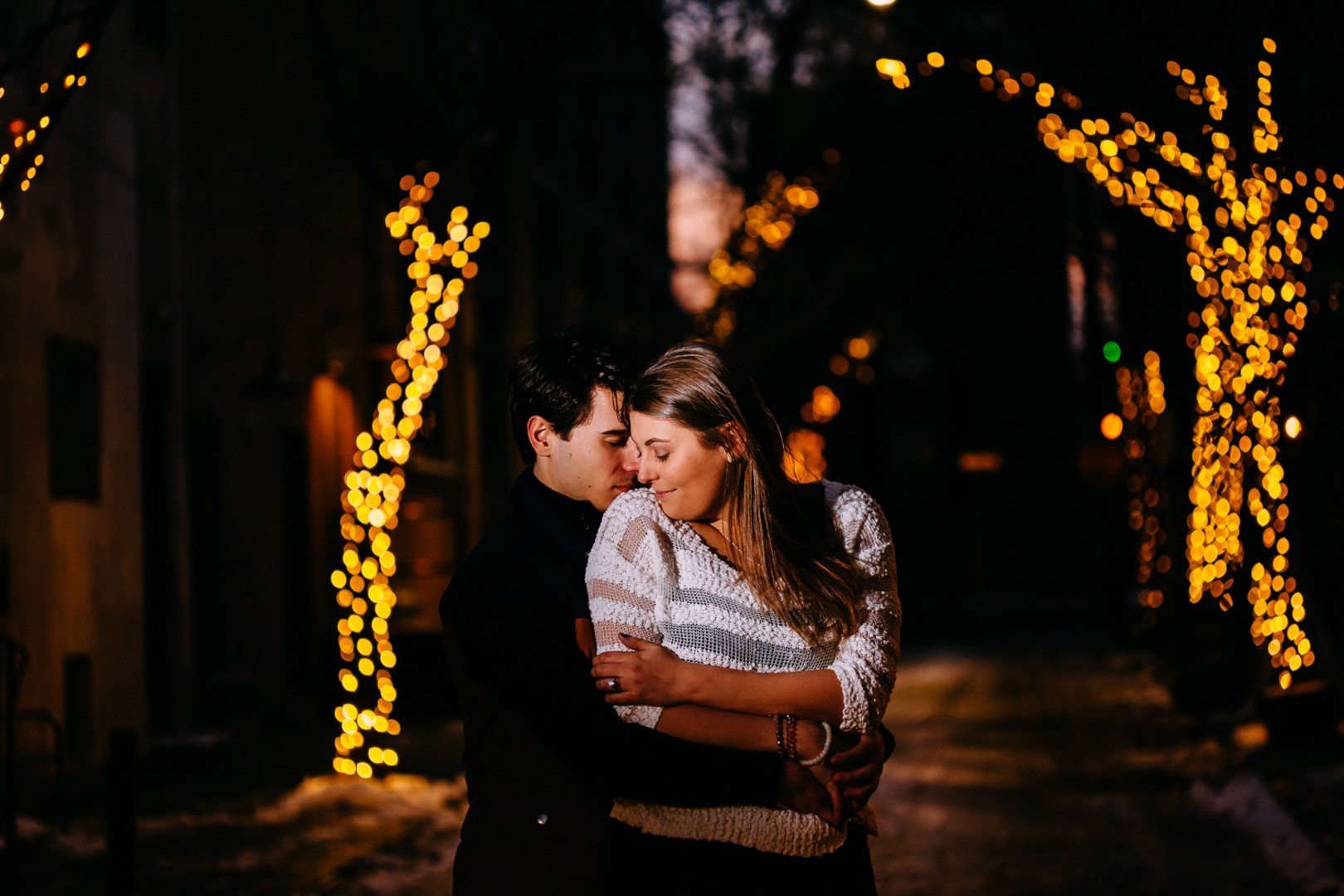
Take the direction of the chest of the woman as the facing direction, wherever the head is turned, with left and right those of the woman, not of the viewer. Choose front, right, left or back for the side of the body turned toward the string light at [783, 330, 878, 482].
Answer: back

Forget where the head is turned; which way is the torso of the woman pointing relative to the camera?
toward the camera

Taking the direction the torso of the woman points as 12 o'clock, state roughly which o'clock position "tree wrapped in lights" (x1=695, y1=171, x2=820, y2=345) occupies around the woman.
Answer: The tree wrapped in lights is roughly at 6 o'clock from the woman.

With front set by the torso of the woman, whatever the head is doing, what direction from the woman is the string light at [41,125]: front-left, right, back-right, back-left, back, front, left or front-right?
back-right

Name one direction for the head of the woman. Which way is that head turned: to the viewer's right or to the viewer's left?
to the viewer's left

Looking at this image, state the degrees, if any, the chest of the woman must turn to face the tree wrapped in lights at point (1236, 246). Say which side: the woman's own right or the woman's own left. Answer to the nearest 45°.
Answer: approximately 135° to the woman's own left
